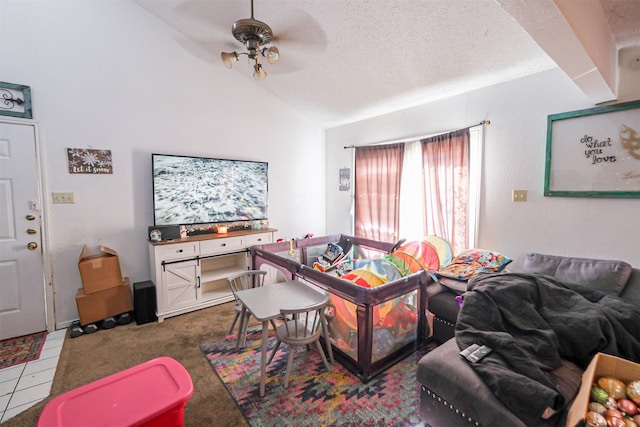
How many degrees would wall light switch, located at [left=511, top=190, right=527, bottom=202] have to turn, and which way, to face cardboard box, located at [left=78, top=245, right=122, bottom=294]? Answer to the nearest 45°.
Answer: approximately 45° to its right

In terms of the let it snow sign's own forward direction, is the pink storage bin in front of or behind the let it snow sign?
in front

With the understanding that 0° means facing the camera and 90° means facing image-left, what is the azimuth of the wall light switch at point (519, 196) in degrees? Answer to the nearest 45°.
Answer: approximately 0°

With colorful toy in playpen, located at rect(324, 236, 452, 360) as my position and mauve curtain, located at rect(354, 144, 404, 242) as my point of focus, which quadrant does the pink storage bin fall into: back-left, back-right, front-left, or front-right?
back-left

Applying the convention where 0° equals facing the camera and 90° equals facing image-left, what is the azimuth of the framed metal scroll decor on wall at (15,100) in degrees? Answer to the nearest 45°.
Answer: approximately 0°

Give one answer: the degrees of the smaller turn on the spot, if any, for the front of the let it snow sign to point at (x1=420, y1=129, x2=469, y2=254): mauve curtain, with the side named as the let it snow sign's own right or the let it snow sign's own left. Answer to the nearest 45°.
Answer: approximately 45° to the let it snow sign's own left

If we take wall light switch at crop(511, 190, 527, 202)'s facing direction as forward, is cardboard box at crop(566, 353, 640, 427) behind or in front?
in front

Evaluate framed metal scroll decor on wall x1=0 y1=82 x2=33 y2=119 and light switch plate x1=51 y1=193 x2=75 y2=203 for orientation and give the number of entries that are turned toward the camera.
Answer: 2

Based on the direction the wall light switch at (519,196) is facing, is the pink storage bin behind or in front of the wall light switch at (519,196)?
in front

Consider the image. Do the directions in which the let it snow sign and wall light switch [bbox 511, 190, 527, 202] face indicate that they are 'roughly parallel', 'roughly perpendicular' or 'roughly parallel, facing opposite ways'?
roughly perpendicular
